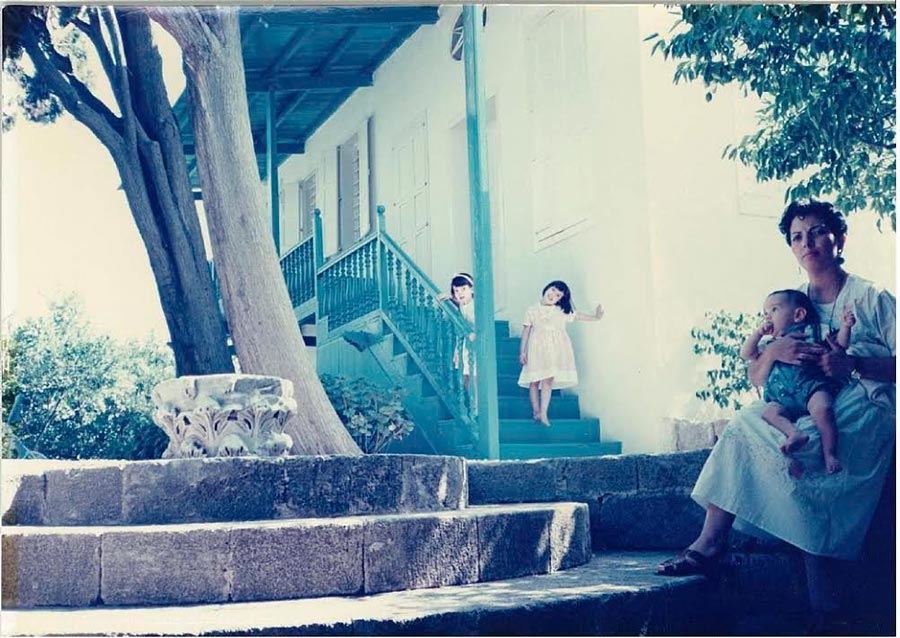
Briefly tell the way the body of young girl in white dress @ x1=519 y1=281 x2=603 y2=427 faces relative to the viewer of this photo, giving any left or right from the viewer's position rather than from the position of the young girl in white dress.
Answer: facing the viewer

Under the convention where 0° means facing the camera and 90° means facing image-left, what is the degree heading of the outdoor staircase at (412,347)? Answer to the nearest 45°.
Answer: approximately 315°

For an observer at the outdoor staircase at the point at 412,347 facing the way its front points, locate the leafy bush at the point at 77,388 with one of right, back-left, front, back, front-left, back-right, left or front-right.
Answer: right

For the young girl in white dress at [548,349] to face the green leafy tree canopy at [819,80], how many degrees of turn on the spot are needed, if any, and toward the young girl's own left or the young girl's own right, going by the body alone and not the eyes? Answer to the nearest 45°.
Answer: approximately 45° to the young girl's own left

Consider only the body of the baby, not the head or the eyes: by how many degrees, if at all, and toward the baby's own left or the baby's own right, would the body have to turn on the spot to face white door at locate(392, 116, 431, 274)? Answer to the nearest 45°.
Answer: approximately 90° to the baby's own right

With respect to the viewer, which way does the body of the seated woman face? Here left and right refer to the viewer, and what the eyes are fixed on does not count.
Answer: facing the viewer and to the left of the viewer

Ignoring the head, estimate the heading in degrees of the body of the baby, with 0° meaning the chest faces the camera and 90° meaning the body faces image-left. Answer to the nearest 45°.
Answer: approximately 45°

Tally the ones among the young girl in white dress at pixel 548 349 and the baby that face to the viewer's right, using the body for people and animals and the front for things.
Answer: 0

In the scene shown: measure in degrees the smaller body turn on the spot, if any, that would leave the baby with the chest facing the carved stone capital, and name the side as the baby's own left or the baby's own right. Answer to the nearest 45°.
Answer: approximately 45° to the baby's own right

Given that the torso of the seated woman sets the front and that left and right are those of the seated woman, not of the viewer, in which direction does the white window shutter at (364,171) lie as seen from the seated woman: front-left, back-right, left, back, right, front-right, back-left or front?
right

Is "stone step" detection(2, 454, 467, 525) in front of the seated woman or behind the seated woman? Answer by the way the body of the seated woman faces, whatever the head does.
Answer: in front

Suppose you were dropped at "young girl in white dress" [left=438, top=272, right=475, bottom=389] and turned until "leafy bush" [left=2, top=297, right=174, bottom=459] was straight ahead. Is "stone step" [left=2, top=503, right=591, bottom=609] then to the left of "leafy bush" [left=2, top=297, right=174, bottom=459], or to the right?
left

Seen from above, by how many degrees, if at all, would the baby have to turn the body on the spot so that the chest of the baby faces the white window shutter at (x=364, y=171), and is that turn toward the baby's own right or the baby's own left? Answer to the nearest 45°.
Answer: approximately 90° to the baby's own right
